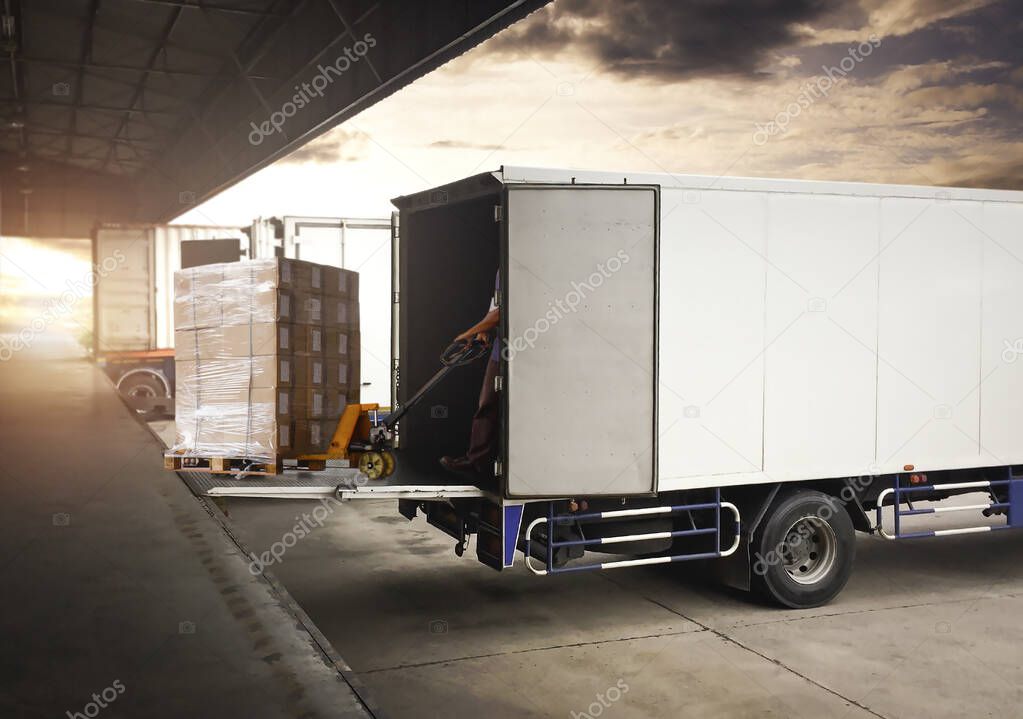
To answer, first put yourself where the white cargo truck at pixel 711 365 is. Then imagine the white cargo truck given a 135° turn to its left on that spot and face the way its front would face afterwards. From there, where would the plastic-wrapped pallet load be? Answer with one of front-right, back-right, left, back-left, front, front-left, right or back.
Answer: front

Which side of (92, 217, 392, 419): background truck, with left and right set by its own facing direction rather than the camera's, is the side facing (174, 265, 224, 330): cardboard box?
right

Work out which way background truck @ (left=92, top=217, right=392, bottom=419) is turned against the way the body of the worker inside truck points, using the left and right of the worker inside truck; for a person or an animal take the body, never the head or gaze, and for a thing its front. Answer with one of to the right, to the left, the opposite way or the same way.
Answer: the opposite way

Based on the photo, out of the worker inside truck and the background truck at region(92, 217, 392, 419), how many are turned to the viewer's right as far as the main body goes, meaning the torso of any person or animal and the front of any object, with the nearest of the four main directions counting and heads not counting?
1

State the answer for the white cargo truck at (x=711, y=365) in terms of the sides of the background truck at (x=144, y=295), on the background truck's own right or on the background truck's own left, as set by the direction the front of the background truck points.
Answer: on the background truck's own right

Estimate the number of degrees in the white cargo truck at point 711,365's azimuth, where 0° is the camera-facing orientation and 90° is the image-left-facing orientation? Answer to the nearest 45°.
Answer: approximately 225°

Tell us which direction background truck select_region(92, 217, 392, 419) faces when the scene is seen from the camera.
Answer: facing to the right of the viewer

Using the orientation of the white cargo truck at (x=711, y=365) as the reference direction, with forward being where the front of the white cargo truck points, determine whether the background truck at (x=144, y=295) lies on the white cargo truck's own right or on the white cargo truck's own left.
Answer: on the white cargo truck's own left

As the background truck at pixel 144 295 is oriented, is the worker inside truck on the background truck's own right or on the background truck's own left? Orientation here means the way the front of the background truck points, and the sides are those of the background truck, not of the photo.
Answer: on the background truck's own right

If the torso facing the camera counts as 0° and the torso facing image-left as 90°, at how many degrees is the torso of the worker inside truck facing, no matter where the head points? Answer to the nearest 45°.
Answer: approximately 90°
